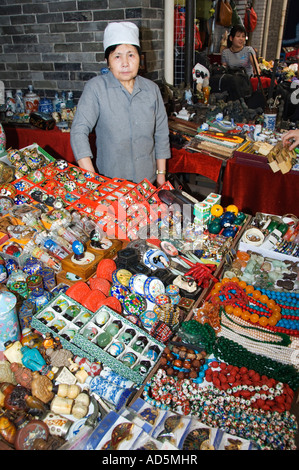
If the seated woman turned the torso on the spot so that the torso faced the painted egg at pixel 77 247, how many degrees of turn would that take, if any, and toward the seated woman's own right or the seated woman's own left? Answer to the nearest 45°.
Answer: approximately 45° to the seated woman's own right

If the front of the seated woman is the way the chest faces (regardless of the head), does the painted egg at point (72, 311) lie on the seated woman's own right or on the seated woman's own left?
on the seated woman's own right

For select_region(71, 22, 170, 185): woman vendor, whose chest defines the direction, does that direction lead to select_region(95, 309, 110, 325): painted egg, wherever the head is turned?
yes

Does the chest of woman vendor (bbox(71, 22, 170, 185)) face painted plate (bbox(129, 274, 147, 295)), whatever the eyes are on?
yes

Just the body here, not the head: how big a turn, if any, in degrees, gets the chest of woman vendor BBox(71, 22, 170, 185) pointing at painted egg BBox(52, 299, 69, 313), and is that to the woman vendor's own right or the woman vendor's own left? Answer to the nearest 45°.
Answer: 0° — they already face it

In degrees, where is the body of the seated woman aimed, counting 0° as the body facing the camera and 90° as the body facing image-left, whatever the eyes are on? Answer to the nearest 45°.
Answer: approximately 315°

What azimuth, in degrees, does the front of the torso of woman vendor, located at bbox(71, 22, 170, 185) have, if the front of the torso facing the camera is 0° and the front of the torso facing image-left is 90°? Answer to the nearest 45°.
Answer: approximately 0°

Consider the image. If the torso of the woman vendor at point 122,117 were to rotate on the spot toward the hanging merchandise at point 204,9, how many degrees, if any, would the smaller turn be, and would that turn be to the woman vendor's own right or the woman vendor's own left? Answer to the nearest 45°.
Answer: approximately 180°
